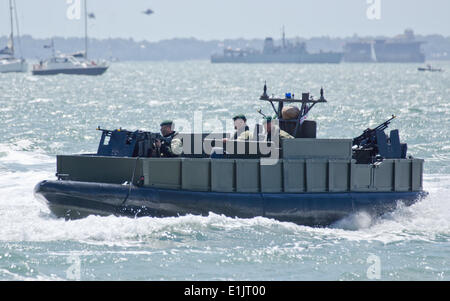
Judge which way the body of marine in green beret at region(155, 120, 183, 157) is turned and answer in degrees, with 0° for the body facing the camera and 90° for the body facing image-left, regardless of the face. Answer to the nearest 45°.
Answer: approximately 90°

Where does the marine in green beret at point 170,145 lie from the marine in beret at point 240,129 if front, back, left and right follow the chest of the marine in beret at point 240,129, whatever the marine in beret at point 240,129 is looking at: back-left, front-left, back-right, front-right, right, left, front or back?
front-right

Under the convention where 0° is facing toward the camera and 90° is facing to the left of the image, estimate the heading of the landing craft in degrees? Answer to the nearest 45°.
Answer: approximately 90°

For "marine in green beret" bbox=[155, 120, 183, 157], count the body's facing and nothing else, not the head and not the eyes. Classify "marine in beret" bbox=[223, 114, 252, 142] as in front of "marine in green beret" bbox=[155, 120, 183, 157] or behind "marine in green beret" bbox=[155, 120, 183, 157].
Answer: behind

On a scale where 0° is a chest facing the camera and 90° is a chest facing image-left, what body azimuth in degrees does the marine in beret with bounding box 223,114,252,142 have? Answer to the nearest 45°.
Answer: approximately 45°
